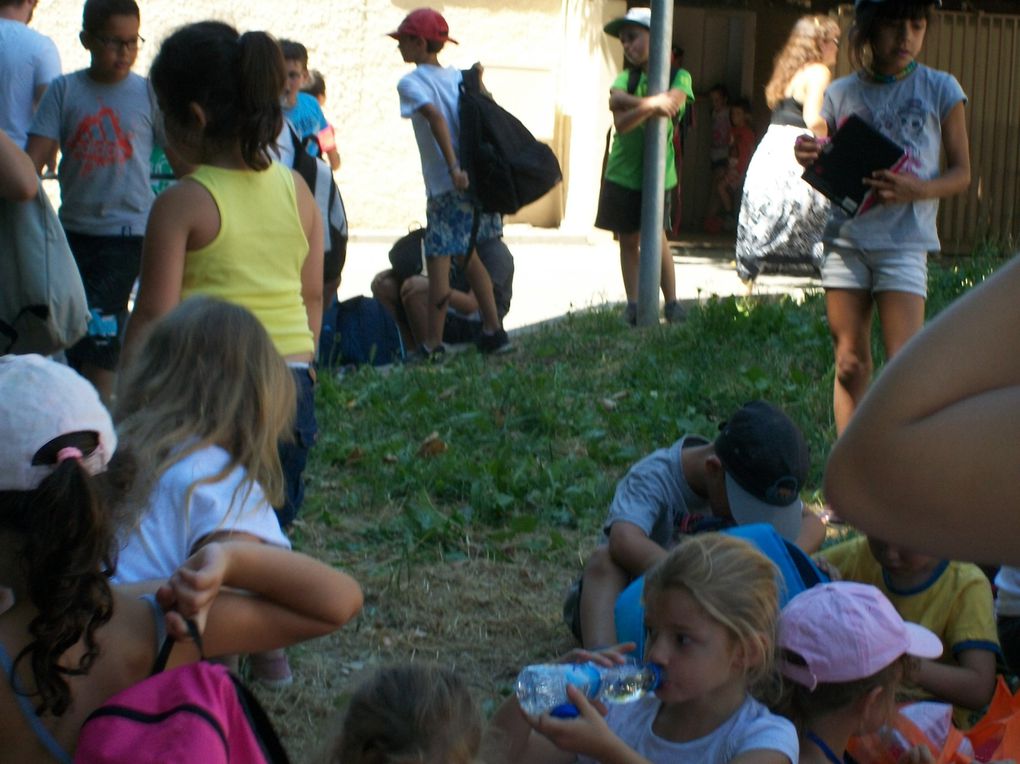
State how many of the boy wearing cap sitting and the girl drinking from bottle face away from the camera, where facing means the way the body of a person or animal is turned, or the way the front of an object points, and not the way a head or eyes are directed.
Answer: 0

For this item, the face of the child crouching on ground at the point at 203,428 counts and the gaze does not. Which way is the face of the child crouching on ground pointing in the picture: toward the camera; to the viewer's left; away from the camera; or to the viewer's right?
away from the camera

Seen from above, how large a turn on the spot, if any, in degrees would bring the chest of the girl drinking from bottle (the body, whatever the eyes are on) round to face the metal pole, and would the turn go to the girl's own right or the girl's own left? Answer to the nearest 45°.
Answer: approximately 135° to the girl's own right

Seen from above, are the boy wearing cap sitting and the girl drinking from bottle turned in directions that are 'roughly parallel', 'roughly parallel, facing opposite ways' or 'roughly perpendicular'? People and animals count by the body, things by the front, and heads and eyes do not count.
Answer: roughly perpendicular

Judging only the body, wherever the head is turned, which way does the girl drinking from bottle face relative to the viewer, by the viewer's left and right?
facing the viewer and to the left of the viewer

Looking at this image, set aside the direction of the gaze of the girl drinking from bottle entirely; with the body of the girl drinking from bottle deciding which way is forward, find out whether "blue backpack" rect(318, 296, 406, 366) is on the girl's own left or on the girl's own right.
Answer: on the girl's own right
